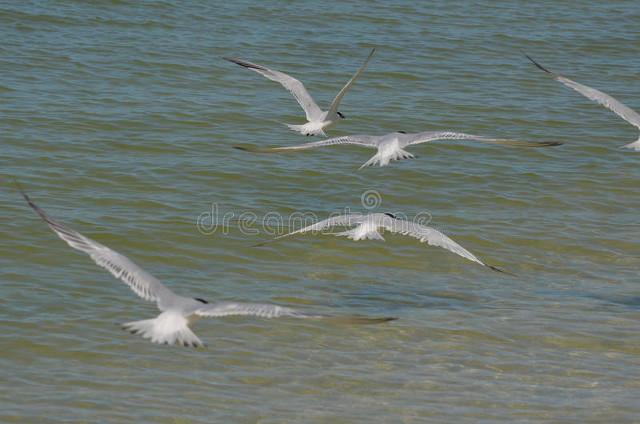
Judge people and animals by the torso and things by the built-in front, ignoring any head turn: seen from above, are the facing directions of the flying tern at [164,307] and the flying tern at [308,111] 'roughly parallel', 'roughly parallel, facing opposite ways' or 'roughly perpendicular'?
roughly parallel

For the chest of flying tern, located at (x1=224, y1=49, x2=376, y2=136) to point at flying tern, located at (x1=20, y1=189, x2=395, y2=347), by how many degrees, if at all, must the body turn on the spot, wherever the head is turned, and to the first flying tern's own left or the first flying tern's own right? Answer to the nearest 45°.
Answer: approximately 135° to the first flying tern's own right

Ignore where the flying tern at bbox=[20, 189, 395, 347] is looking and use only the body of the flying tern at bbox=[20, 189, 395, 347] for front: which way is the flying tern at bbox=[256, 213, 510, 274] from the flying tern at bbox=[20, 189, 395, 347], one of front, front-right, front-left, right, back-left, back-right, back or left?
front

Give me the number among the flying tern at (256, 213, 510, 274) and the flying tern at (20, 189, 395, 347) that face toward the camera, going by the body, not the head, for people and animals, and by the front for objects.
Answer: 0

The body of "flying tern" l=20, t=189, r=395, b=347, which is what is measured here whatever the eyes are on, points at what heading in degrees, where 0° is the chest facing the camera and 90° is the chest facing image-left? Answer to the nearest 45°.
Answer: approximately 225°

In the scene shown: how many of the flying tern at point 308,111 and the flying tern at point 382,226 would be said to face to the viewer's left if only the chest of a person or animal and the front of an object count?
0

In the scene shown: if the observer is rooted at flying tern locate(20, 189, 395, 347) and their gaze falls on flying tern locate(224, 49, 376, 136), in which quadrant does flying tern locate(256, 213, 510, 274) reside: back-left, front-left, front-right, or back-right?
front-right

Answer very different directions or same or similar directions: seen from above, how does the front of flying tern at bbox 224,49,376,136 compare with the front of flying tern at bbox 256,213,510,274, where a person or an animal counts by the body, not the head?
same or similar directions

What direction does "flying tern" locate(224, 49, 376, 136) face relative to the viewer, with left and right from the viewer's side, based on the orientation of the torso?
facing away from the viewer and to the right of the viewer

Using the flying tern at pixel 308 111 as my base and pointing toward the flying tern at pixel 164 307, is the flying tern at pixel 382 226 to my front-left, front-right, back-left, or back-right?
front-left

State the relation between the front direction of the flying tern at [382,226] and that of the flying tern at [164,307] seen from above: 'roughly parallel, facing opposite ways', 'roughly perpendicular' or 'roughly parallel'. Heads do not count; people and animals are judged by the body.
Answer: roughly parallel
